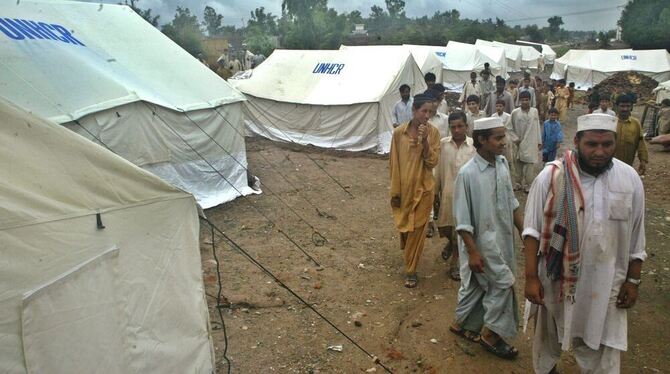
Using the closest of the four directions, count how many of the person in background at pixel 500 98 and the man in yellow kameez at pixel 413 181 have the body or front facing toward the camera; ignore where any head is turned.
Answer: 2

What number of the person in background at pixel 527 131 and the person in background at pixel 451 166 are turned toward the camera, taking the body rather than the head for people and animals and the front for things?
2

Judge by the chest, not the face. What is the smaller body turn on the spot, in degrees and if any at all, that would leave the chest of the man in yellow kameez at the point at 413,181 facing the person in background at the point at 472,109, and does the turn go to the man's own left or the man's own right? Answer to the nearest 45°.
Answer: approximately 180°

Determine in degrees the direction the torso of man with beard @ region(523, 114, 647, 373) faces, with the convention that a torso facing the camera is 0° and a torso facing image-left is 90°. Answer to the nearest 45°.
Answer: approximately 0°

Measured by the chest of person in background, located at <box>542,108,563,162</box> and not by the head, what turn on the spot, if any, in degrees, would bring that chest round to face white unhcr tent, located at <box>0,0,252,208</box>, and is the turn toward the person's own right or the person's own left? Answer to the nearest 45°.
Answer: approximately 45° to the person's own right

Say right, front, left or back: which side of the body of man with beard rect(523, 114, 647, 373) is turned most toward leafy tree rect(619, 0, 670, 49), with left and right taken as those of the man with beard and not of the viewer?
back

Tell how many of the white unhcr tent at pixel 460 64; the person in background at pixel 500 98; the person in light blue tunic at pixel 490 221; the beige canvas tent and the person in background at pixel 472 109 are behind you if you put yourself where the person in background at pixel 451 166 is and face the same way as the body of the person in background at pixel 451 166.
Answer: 3

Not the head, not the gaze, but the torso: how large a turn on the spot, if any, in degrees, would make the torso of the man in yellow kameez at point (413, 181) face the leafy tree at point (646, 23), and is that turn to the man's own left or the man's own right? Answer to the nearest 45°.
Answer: approximately 135° to the man's own left

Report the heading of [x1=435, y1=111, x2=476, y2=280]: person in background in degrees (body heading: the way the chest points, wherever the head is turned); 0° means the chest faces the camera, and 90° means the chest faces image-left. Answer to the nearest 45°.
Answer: approximately 0°
